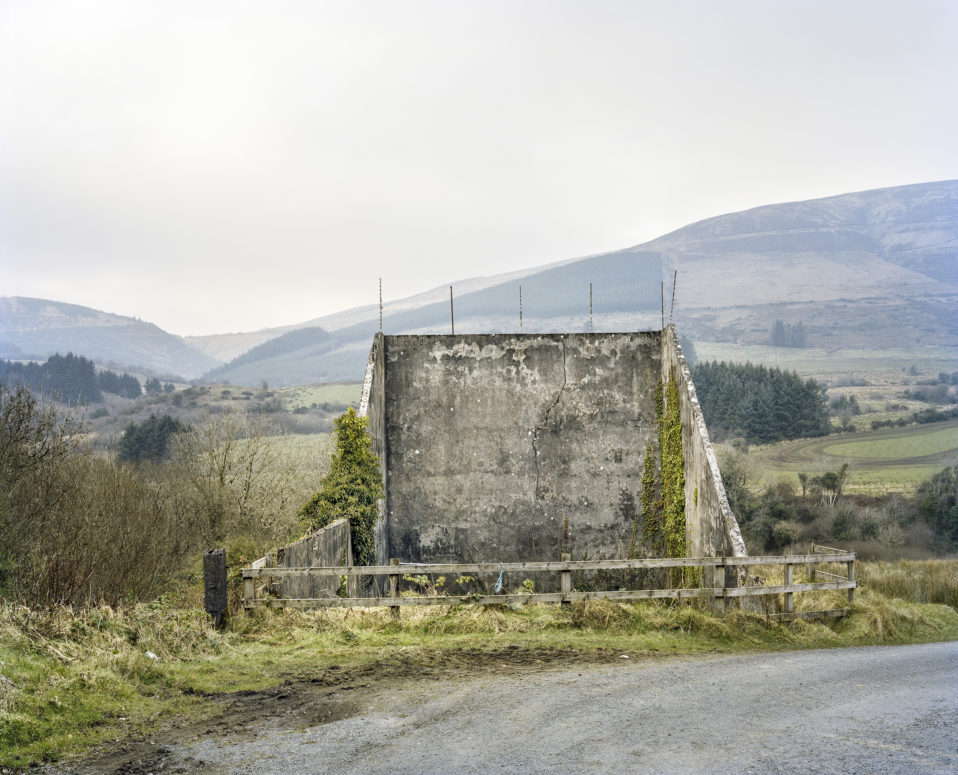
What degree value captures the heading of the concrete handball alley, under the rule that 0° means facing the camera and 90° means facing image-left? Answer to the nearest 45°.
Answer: approximately 0°

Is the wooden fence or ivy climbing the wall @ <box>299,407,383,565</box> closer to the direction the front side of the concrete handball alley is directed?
the wooden fence

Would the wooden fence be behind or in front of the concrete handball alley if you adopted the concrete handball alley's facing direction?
in front

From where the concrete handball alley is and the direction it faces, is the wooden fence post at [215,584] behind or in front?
in front
